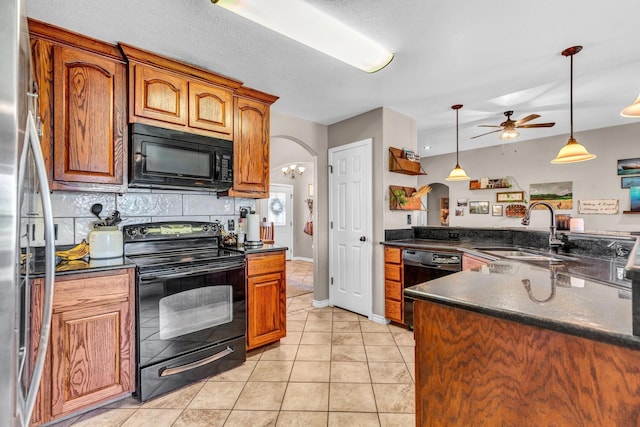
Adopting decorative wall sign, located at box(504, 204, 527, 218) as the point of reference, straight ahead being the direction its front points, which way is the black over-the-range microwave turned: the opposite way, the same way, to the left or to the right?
to the left

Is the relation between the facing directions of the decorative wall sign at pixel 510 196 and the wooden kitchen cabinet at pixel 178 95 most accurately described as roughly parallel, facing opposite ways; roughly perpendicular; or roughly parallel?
roughly perpendicular

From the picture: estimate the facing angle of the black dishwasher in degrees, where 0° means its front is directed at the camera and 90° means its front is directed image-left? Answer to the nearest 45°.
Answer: approximately 45°

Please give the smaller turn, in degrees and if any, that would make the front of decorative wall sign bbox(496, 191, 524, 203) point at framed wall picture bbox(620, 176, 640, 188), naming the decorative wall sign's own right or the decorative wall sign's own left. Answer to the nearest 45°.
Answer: approximately 90° to the decorative wall sign's own left

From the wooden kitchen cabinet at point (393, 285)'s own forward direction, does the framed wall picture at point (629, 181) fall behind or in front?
behind

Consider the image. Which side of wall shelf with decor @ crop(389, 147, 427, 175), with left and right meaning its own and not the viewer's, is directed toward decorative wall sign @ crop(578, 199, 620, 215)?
left

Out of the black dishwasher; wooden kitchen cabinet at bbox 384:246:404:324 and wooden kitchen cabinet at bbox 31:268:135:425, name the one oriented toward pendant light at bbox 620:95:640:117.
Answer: wooden kitchen cabinet at bbox 31:268:135:425

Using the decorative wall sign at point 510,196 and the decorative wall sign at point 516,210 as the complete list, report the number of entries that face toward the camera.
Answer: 2

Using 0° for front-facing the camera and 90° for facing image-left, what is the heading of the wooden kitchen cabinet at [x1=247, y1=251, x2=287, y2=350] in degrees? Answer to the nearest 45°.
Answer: approximately 315°

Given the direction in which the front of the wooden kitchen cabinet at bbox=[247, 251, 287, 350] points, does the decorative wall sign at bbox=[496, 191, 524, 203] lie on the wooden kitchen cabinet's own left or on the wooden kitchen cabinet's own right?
on the wooden kitchen cabinet's own left
